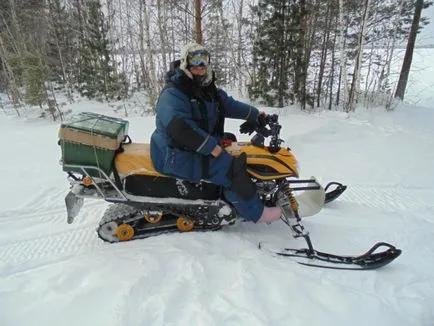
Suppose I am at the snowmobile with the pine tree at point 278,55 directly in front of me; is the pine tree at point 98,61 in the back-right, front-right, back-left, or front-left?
front-left

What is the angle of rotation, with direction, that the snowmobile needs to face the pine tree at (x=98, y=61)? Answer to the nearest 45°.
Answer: approximately 135° to its left

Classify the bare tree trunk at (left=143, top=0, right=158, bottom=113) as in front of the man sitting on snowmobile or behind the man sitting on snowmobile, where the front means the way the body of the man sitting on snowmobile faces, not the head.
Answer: behind

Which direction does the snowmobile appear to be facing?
to the viewer's right

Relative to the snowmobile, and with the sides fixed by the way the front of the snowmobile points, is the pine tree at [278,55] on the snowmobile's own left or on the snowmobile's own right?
on the snowmobile's own left

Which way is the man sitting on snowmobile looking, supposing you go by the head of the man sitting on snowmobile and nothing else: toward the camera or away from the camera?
toward the camera

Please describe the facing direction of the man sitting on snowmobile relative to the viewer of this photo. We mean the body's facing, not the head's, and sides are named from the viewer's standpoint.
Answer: facing the viewer and to the right of the viewer

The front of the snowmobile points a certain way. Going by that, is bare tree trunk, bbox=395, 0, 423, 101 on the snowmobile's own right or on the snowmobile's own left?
on the snowmobile's own left
